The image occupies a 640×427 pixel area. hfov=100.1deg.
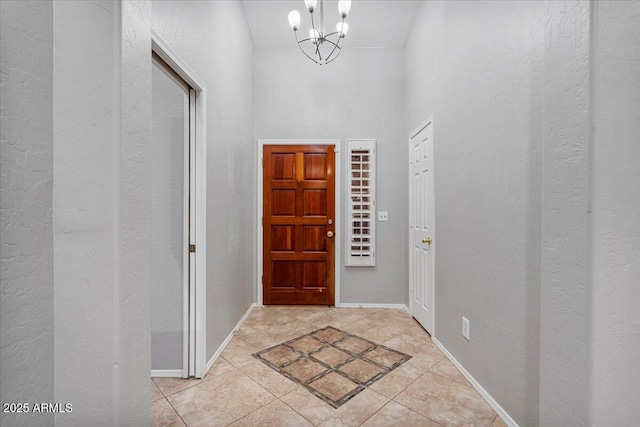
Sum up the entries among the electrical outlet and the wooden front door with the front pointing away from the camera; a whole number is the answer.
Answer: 0

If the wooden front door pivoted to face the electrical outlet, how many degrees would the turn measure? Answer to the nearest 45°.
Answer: approximately 45° to its left

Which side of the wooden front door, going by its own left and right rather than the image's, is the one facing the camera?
front

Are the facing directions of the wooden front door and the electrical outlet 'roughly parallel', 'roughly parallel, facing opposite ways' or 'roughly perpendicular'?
roughly perpendicular

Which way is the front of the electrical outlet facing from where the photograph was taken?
facing the viewer and to the left of the viewer

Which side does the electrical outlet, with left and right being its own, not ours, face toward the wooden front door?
right
